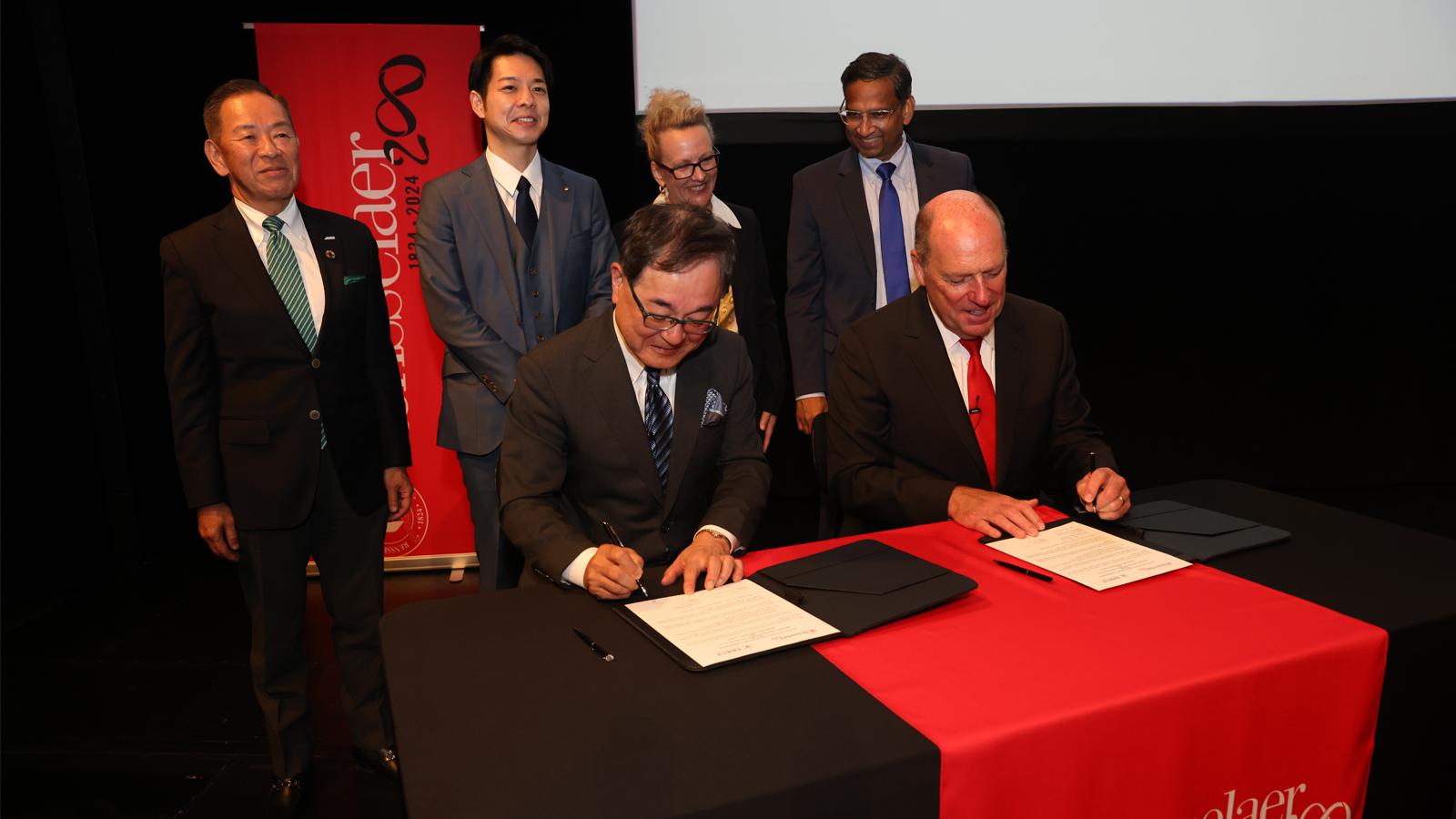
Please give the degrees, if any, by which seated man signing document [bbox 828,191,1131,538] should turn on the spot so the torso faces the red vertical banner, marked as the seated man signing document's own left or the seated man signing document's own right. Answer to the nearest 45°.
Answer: approximately 180°

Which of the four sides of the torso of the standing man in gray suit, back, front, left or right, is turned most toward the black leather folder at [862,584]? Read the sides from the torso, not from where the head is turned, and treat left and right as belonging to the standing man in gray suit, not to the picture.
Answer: front

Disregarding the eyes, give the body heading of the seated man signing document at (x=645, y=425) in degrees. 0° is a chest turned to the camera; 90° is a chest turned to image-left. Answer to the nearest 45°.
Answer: approximately 315°

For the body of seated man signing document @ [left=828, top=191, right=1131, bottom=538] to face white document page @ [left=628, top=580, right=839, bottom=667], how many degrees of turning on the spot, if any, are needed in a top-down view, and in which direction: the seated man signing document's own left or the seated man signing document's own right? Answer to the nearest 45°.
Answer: approximately 45° to the seated man signing document's own right

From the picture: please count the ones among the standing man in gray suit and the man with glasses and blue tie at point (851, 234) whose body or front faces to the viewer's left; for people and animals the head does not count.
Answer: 0

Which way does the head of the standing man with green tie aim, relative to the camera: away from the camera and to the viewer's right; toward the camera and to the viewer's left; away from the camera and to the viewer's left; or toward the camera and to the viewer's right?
toward the camera and to the viewer's right

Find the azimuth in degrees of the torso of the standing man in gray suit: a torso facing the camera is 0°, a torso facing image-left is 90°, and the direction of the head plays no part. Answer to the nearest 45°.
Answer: approximately 315°

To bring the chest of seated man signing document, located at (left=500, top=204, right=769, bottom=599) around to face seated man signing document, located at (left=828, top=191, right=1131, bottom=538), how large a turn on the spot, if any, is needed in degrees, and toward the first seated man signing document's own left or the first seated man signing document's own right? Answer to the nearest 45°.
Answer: approximately 90° to the first seated man signing document's own left

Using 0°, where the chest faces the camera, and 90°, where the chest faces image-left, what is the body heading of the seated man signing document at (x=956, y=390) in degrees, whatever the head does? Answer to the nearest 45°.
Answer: approximately 315°

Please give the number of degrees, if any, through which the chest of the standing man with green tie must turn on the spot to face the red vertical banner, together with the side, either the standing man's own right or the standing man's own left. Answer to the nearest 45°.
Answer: approximately 135° to the standing man's own left

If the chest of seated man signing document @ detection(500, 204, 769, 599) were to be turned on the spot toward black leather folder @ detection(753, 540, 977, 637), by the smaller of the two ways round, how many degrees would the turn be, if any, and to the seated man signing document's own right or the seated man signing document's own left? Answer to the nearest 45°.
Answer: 0° — they already face it
